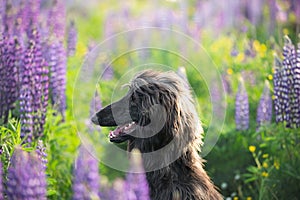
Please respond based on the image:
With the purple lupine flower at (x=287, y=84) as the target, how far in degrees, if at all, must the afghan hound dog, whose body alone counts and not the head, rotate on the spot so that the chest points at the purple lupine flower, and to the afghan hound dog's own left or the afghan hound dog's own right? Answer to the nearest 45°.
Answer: approximately 135° to the afghan hound dog's own right

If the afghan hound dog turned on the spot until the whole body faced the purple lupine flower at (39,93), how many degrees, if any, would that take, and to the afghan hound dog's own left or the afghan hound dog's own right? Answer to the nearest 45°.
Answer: approximately 45° to the afghan hound dog's own right

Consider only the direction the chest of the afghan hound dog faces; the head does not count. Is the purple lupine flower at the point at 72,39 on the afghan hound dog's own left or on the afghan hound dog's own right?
on the afghan hound dog's own right

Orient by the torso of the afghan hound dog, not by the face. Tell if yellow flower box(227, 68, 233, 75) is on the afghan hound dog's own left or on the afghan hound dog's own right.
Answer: on the afghan hound dog's own right

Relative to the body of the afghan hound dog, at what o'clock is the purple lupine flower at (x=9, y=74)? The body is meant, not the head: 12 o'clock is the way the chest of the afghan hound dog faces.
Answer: The purple lupine flower is roughly at 1 o'clock from the afghan hound dog.

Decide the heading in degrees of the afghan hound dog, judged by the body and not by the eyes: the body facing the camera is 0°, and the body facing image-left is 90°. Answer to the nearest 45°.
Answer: approximately 90°
